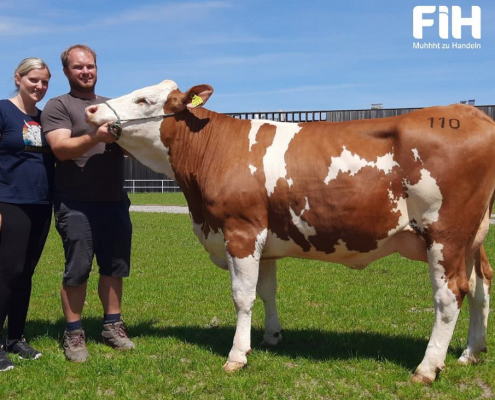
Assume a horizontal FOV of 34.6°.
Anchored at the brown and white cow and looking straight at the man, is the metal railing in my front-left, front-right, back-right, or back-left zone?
front-right

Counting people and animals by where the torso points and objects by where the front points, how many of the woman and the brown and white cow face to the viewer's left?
1

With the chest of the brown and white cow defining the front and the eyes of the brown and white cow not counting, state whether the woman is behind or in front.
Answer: in front

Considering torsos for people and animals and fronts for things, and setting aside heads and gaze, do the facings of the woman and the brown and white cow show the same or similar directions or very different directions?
very different directions

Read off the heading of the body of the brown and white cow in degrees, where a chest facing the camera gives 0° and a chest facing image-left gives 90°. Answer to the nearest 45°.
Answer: approximately 90°

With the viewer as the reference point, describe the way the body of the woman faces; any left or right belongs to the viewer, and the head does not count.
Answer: facing the viewer and to the right of the viewer

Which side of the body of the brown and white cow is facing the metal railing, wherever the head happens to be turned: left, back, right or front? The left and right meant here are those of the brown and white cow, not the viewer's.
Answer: right

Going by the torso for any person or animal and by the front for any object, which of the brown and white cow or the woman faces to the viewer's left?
the brown and white cow
